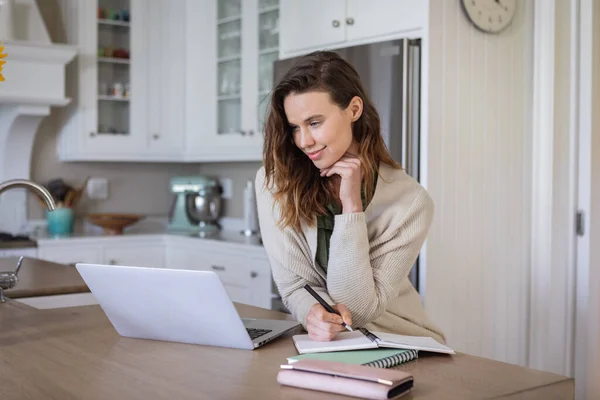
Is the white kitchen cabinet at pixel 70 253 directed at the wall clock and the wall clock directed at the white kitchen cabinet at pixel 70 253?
no

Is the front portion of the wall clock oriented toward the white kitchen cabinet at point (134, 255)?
no

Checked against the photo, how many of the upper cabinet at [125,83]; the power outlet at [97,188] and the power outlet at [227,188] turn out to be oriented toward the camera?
3

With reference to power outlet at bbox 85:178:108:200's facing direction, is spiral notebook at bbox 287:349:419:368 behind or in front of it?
in front

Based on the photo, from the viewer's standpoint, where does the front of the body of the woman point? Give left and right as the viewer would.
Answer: facing the viewer and to the left of the viewer

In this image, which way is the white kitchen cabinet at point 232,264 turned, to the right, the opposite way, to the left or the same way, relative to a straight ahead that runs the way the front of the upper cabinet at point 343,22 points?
the same way

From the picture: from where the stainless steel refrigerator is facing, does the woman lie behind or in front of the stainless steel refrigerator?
in front

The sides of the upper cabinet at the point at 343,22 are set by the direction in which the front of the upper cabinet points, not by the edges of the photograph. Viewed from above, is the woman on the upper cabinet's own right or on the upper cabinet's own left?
on the upper cabinet's own left

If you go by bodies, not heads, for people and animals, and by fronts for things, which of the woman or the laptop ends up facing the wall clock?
the laptop

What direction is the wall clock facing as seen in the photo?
toward the camera

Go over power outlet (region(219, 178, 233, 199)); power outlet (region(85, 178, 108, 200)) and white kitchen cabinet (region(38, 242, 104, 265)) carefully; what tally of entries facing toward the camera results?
3

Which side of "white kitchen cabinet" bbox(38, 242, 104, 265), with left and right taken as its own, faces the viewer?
front

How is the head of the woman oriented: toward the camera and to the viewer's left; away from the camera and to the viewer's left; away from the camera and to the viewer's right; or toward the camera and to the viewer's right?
toward the camera and to the viewer's left

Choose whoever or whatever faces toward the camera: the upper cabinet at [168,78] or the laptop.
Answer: the upper cabinet

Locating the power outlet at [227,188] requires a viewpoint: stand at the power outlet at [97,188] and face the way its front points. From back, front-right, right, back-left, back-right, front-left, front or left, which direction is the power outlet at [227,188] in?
left

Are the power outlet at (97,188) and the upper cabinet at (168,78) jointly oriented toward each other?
no

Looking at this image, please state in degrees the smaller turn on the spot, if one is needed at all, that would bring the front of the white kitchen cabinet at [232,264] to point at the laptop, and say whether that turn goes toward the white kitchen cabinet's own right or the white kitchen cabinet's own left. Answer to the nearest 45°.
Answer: approximately 45° to the white kitchen cabinet's own left

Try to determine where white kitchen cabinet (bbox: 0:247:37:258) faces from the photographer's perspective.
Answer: facing the viewer

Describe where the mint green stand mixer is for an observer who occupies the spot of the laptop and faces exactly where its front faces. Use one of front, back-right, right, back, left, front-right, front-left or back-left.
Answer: front-left

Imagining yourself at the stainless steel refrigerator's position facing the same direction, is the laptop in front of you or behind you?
in front

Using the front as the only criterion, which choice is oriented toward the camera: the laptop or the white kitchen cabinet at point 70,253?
the white kitchen cabinet
